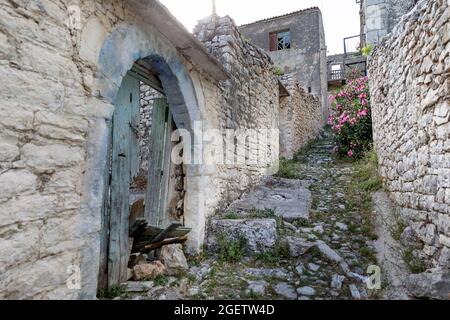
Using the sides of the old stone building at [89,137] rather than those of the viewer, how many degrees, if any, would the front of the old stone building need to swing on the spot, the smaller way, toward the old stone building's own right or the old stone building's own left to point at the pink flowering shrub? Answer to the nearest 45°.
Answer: approximately 90° to the old stone building's own left

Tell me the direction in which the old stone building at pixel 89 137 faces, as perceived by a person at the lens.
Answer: facing the viewer and to the right of the viewer

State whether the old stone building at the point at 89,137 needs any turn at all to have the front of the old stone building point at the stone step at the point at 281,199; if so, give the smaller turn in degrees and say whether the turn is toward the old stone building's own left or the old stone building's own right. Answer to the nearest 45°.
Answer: approximately 90° to the old stone building's own left

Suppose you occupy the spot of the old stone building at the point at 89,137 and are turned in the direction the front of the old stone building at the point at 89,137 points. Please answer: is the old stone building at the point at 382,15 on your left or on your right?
on your left
